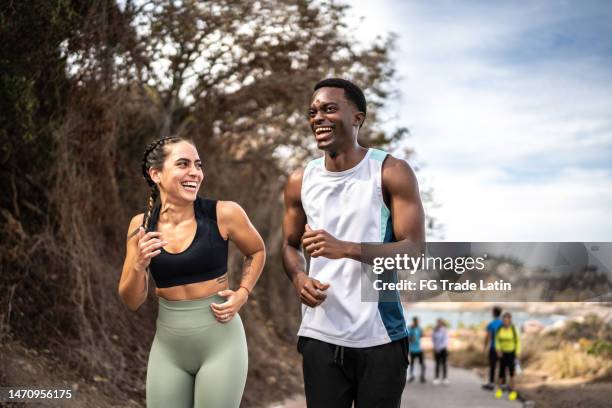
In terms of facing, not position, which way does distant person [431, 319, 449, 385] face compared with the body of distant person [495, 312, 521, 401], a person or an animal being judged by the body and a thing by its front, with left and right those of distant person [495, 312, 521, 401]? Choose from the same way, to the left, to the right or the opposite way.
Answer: the same way

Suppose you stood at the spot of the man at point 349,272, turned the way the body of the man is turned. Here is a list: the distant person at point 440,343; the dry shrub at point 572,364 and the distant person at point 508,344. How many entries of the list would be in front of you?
0

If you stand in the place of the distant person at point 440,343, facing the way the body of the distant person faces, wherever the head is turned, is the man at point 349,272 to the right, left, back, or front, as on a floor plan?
front

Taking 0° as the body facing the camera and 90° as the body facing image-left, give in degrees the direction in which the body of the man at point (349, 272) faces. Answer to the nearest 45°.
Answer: approximately 45°

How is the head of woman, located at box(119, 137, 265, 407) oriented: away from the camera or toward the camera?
toward the camera

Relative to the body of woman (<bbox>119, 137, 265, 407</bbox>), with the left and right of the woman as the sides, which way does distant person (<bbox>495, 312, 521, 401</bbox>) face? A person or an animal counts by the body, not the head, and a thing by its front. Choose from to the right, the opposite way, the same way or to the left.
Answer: the same way

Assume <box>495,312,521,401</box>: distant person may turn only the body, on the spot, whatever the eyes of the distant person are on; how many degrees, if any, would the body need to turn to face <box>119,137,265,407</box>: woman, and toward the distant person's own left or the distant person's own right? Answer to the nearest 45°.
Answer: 0° — they already face them

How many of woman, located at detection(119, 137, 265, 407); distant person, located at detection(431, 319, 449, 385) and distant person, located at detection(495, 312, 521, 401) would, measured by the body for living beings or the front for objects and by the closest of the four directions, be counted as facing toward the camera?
3

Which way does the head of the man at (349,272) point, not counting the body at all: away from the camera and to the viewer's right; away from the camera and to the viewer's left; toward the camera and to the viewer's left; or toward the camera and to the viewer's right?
toward the camera and to the viewer's left

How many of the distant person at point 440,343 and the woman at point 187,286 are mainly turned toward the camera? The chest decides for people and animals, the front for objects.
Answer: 2

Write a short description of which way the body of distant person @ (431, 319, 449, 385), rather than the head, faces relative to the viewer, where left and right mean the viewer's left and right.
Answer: facing the viewer

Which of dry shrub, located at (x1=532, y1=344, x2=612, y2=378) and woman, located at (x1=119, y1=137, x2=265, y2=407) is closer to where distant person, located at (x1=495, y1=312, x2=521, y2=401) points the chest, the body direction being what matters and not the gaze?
the woman

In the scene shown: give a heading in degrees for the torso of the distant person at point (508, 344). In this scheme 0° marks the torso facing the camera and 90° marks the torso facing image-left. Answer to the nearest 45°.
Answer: approximately 0°
